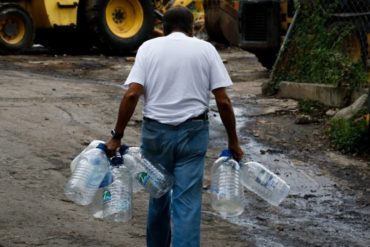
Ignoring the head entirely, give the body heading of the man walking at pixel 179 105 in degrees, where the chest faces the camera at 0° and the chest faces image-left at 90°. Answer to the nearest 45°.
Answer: approximately 180°

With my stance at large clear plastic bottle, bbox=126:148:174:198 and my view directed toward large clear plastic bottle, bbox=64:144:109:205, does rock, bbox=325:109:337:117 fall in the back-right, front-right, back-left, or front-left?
back-right

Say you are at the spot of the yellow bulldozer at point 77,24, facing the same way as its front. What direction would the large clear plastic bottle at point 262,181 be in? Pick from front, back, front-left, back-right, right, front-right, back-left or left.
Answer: left

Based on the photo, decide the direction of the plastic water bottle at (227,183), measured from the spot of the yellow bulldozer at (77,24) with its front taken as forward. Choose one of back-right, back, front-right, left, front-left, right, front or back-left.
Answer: left

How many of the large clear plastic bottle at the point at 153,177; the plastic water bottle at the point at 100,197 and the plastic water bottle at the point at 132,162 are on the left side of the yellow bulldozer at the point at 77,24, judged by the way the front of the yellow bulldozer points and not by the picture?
3

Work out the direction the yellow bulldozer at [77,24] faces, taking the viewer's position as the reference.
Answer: facing to the left of the viewer

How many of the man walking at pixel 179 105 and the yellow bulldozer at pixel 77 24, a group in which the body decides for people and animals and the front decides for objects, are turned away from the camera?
1

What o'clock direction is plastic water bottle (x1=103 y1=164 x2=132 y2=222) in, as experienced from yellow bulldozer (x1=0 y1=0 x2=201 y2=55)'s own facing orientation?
The plastic water bottle is roughly at 9 o'clock from the yellow bulldozer.

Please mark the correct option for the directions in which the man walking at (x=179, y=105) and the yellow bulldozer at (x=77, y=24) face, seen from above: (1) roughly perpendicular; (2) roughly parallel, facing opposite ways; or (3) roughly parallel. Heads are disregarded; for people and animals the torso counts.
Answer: roughly perpendicular

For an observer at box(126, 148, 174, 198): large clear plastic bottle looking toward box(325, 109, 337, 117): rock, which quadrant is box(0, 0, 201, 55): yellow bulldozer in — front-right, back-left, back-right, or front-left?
front-left

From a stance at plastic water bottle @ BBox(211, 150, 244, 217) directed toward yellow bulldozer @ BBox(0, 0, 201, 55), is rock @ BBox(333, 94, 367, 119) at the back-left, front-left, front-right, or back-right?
front-right
